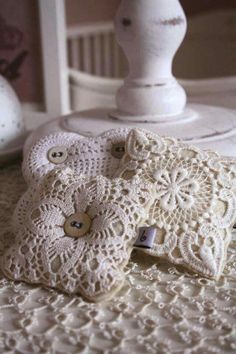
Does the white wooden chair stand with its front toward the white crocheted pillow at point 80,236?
yes

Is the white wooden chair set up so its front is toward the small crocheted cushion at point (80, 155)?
yes

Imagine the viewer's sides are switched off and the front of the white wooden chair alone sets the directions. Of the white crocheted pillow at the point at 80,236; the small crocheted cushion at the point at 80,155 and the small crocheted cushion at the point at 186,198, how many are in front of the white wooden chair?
3

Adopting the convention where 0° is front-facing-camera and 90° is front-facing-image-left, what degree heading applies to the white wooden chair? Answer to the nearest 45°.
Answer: approximately 0°
